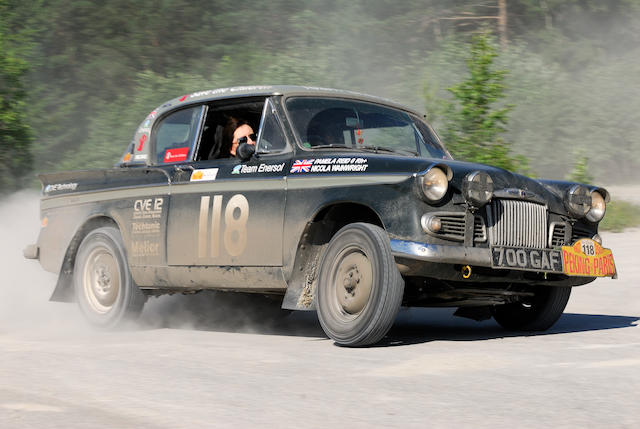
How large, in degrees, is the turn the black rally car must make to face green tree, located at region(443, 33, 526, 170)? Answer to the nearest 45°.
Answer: approximately 135° to its left

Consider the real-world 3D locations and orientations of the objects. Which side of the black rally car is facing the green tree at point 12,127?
back

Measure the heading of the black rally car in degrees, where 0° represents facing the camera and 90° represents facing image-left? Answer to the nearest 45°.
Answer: approximately 315°
